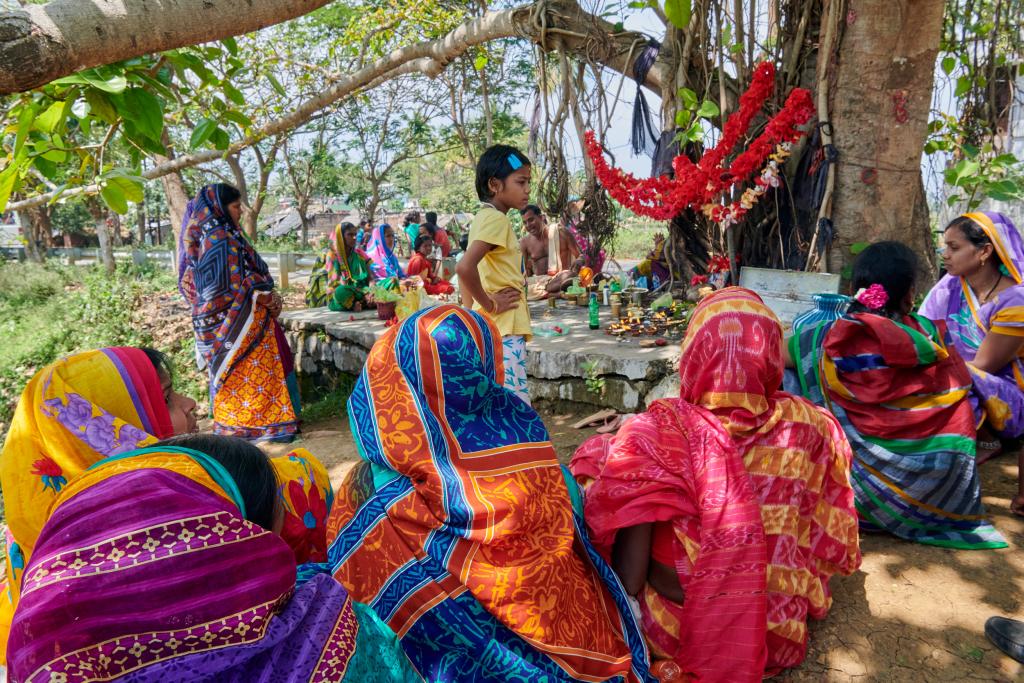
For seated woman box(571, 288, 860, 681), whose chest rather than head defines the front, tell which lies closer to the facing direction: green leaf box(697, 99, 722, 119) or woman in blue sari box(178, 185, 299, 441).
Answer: the green leaf

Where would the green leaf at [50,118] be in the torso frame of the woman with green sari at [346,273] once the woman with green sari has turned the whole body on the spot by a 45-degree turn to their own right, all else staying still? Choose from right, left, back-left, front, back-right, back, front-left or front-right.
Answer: front

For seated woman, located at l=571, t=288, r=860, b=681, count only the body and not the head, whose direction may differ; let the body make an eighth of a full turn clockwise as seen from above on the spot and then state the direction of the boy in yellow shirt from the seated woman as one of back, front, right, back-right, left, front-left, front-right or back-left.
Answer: left

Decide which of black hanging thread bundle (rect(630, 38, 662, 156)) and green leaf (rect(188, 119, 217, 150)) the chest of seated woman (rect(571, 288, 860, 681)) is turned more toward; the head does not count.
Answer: the black hanging thread bundle

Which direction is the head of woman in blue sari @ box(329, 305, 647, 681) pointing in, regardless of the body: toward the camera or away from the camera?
away from the camera

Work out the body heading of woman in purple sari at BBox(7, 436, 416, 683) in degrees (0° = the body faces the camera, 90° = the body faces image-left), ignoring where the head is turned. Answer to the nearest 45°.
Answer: approximately 225°

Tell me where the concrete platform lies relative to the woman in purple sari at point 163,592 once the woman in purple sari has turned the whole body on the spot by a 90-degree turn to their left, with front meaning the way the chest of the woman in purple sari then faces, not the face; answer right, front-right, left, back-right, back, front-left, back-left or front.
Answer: right

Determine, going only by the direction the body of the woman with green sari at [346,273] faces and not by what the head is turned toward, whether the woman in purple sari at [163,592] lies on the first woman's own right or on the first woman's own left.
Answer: on the first woman's own right

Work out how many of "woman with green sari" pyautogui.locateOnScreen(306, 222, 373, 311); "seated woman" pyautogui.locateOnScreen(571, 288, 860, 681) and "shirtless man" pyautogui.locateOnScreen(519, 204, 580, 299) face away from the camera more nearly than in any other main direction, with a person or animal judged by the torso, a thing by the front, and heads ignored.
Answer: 1

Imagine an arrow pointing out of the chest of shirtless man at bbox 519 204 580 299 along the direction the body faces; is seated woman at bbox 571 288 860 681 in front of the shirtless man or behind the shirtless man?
in front

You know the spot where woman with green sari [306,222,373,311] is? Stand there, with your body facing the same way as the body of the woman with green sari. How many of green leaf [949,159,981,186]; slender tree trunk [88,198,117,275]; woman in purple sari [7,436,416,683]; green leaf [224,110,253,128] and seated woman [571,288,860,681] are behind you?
1

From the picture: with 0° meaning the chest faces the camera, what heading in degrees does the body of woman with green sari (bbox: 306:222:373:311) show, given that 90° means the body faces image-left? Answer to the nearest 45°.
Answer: approximately 315°

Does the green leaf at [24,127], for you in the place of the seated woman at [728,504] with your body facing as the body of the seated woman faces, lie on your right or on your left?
on your left

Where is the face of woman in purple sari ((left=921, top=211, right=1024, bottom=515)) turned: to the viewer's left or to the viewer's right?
to the viewer's left

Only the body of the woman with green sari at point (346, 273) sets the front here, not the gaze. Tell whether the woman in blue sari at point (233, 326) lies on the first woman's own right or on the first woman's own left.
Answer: on the first woman's own right

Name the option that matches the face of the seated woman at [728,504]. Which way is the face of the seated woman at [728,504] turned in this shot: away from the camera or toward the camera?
away from the camera

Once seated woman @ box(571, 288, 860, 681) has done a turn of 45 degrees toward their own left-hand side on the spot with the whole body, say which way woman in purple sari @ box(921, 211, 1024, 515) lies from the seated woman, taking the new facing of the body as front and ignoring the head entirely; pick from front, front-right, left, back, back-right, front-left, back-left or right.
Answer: right

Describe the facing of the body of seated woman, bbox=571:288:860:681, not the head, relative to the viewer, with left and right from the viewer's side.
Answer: facing away from the viewer

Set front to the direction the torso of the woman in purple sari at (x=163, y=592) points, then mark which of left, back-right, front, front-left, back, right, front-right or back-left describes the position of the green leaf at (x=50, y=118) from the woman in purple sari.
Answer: front-left

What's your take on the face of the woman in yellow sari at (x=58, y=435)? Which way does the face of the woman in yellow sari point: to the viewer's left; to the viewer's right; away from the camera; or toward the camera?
to the viewer's right
